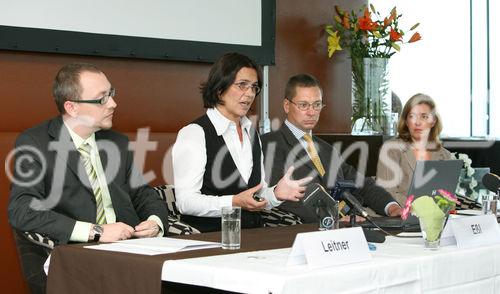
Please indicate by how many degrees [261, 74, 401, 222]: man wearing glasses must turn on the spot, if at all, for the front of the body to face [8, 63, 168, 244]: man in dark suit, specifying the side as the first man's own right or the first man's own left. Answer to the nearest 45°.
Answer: approximately 90° to the first man's own right

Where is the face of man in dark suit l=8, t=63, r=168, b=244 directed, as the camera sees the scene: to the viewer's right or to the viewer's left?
to the viewer's right

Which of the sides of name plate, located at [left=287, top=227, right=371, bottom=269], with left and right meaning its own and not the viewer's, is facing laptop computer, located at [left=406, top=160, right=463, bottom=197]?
left

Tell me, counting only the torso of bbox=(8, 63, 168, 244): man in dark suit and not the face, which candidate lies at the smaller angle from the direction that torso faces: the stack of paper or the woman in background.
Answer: the stack of paper

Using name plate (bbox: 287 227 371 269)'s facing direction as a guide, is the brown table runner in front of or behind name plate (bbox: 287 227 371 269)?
behind

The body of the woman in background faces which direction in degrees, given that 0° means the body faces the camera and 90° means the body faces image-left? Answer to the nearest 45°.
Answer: approximately 0°

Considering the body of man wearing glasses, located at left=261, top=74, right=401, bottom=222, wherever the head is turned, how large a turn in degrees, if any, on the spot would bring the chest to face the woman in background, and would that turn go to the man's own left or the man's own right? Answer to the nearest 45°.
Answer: approximately 90° to the man's own left

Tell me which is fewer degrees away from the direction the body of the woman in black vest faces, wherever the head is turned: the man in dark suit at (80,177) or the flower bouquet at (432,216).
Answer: the flower bouquet

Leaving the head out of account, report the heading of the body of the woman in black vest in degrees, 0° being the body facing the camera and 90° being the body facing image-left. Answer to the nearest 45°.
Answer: approximately 315°

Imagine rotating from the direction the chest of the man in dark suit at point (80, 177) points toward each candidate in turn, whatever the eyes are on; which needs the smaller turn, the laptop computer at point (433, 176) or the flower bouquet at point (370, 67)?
the laptop computer
